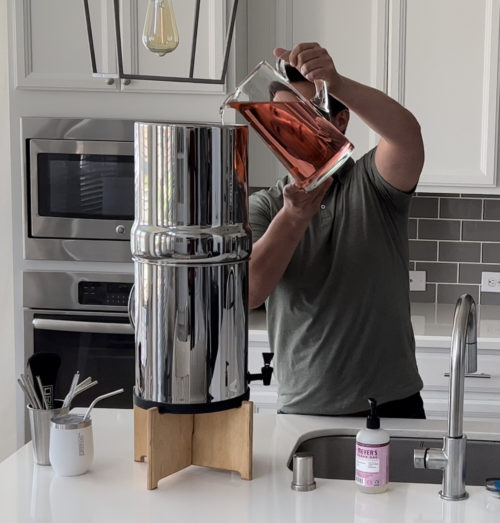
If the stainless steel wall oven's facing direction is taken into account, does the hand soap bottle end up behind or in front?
in front

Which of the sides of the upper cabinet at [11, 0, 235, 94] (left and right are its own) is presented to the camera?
front

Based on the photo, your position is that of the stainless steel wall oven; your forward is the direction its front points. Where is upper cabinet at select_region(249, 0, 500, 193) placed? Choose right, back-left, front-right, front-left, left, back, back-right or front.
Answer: left

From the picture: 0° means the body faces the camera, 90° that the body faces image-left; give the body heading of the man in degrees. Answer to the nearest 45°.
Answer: approximately 45°

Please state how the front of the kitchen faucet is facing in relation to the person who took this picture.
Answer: facing away from the viewer

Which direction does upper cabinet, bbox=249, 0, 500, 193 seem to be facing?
toward the camera

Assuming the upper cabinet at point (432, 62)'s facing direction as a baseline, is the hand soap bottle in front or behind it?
in front

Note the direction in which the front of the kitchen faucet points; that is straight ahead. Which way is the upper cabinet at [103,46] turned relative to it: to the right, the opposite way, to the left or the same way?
the opposite way

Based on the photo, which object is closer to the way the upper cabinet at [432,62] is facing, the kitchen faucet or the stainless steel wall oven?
the kitchen faucet

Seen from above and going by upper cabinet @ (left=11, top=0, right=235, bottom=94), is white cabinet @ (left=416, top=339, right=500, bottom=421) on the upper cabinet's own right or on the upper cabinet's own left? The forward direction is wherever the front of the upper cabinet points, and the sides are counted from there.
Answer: on the upper cabinet's own left
